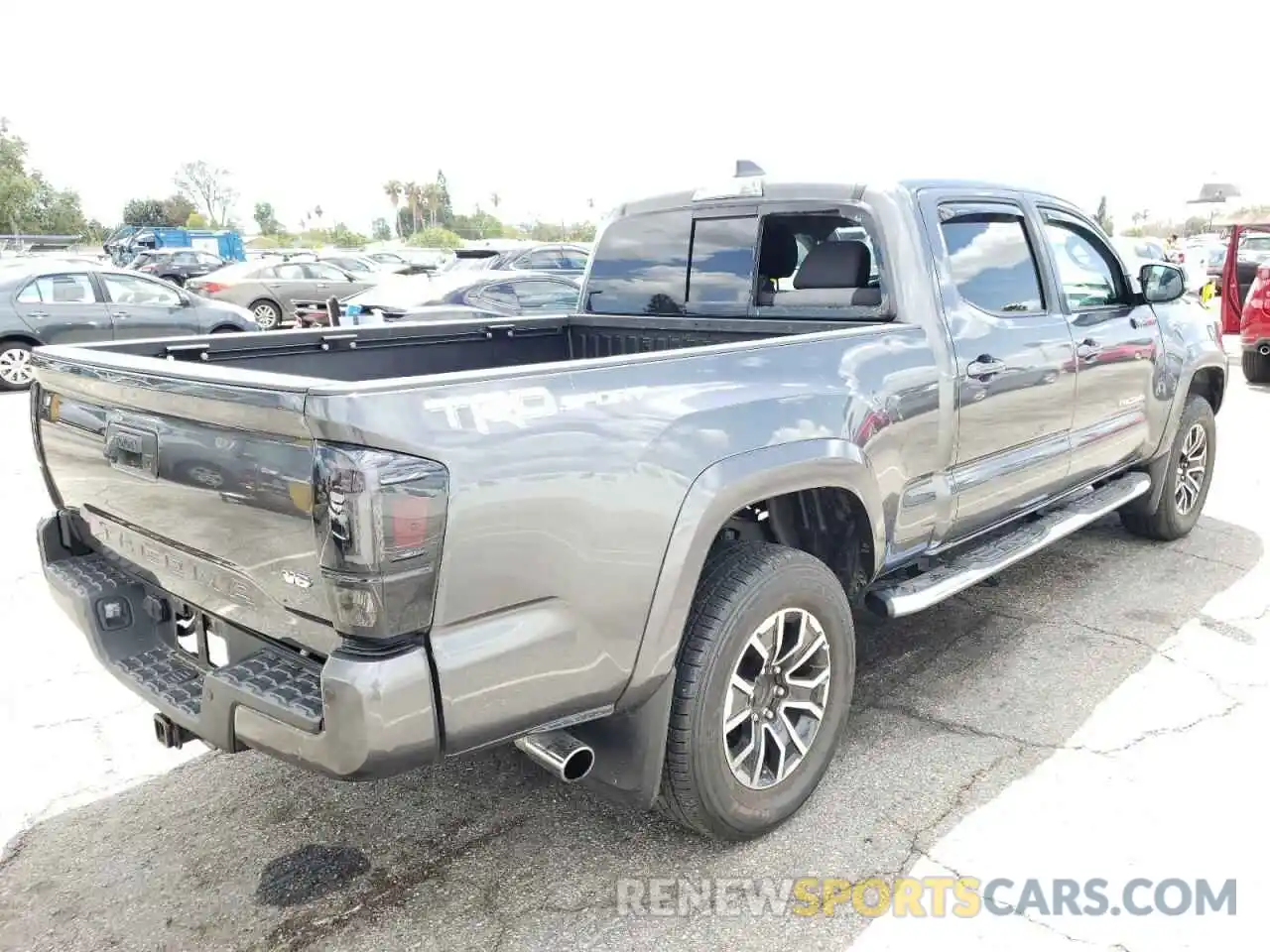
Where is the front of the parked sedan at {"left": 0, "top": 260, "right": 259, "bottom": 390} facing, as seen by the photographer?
facing to the right of the viewer

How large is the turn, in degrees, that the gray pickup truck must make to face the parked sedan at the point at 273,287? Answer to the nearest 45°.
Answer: approximately 45° to its left

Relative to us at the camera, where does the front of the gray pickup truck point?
facing away from the viewer and to the right of the viewer

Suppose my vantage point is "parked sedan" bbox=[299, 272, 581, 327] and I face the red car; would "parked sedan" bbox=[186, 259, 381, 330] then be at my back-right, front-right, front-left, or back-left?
back-left

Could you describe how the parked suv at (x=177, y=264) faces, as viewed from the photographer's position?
facing to the right of the viewer

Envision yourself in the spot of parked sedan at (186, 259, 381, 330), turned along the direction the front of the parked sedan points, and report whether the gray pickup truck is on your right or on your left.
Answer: on your right

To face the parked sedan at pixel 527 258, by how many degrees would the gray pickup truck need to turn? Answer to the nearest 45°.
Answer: approximately 45° to its left

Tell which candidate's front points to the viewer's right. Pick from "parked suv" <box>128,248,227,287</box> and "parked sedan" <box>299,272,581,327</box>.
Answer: "parked suv" <box>128,248,227,287</box>

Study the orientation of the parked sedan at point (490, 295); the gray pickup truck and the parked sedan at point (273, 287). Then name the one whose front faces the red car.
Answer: the gray pickup truck

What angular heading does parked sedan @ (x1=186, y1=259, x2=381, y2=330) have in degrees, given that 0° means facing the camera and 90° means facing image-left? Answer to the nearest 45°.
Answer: approximately 225°

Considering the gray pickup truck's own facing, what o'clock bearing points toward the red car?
The red car is roughly at 12 o'clock from the gray pickup truck.

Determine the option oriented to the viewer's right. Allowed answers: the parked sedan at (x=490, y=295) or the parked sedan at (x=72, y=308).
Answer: the parked sedan at (x=72, y=308)
